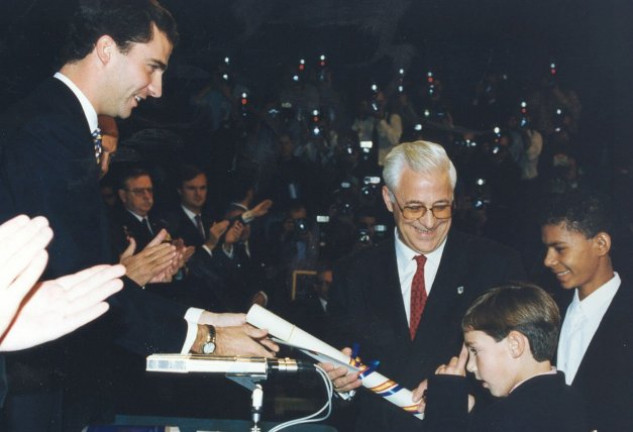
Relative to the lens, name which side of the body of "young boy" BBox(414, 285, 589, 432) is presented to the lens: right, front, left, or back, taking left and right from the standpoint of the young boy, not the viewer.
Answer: left

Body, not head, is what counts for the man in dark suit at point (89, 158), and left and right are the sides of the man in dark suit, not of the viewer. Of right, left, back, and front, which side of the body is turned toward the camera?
right

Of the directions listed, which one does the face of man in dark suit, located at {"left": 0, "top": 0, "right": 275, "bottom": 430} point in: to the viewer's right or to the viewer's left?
to the viewer's right

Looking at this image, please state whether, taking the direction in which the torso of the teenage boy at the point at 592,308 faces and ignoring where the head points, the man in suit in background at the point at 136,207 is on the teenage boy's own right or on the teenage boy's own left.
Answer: on the teenage boy's own right

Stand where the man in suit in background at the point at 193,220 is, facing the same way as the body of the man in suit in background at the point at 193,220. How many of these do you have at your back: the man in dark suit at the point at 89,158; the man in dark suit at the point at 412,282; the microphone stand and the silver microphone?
0

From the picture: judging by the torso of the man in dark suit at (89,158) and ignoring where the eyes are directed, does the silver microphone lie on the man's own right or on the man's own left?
on the man's own right

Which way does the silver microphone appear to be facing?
to the viewer's left

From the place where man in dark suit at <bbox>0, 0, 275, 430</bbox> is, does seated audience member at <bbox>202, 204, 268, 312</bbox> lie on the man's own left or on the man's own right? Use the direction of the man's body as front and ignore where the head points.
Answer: on the man's own left

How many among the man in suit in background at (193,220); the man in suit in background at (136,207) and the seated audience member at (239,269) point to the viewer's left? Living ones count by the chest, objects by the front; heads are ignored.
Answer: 0

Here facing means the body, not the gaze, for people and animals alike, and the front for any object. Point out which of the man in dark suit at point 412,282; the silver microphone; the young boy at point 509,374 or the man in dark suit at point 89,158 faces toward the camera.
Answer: the man in dark suit at point 412,282

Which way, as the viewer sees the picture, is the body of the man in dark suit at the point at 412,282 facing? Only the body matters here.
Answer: toward the camera

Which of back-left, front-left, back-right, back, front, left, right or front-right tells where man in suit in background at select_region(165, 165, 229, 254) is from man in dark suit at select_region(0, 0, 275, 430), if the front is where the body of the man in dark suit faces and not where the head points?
left

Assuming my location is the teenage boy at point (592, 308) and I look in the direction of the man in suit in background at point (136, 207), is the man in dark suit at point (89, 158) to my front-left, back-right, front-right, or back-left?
front-left

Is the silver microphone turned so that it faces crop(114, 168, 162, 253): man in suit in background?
no

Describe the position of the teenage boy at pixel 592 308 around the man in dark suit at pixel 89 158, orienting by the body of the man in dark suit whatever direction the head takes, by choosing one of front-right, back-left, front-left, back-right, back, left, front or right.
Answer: front

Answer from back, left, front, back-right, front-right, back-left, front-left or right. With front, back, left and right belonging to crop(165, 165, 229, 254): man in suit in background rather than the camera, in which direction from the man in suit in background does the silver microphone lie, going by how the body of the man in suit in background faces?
front-right

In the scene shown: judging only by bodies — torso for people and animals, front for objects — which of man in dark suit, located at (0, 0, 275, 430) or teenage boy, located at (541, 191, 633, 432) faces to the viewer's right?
the man in dark suit
